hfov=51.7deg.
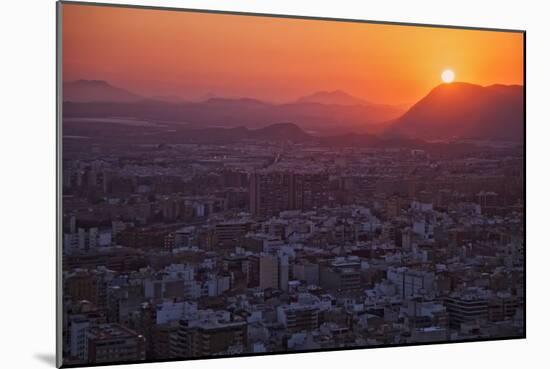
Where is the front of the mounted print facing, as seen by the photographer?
facing the viewer and to the right of the viewer
